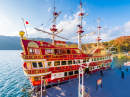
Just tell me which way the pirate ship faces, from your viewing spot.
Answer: facing away from the viewer and to the right of the viewer
